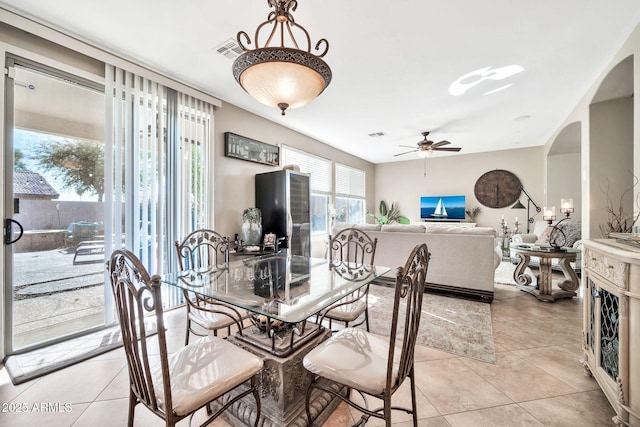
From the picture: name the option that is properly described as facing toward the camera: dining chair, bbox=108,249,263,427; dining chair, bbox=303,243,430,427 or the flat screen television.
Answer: the flat screen television

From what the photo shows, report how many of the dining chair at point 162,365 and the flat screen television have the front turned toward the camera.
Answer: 1

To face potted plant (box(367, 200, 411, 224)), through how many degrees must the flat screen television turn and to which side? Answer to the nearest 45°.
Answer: approximately 90° to its right

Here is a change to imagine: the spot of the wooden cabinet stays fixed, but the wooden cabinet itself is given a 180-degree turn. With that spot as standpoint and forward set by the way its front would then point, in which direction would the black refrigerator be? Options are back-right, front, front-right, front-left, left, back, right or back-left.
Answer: back-left

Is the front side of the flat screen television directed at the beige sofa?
yes

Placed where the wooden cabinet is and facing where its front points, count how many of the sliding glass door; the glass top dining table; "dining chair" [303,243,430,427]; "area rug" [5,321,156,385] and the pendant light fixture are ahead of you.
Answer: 5

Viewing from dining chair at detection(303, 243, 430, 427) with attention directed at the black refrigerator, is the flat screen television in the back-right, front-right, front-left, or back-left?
front-right

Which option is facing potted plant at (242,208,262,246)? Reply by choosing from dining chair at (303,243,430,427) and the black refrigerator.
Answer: the dining chair

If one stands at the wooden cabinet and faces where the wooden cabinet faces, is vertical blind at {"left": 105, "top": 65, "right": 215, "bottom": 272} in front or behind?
in front

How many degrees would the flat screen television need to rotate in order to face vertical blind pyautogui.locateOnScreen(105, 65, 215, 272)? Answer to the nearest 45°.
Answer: approximately 45° to its right

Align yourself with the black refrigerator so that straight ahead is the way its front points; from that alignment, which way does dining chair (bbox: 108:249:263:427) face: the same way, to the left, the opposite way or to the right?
to the left

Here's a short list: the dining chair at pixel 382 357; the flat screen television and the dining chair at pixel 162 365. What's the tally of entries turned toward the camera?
1

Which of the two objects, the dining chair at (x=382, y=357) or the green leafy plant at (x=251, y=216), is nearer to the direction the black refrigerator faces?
the dining chair

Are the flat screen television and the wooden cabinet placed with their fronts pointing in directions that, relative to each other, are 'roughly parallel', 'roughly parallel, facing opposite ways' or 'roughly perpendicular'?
roughly perpendicular

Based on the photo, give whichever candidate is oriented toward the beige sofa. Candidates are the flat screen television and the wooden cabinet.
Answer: the flat screen television

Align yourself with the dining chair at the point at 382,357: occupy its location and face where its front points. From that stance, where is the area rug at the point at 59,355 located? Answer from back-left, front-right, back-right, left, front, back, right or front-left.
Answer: front-left
